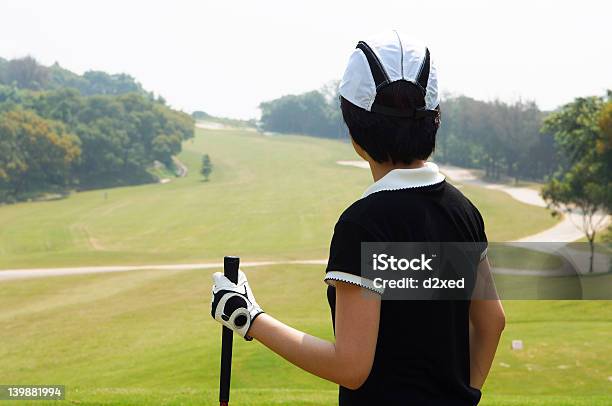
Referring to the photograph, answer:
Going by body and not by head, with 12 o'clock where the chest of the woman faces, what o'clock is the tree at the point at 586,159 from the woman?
The tree is roughly at 2 o'clock from the woman.

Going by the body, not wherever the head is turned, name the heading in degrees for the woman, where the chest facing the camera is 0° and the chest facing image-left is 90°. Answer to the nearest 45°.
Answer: approximately 135°
